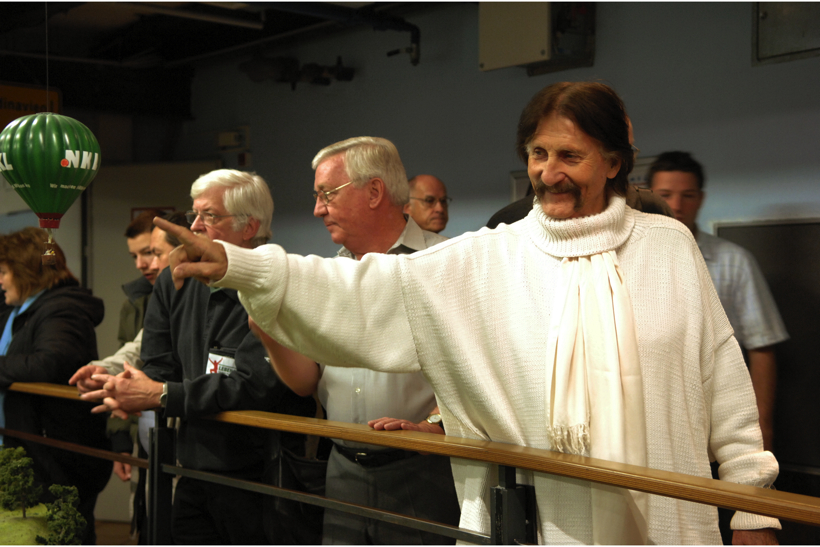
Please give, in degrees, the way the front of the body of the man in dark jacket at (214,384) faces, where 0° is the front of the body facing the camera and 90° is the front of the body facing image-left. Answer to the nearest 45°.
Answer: approximately 45°

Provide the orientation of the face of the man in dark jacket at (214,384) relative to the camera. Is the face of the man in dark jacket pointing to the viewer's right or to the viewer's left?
to the viewer's left

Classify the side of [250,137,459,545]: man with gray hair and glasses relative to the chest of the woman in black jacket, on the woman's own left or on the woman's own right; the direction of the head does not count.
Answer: on the woman's own left

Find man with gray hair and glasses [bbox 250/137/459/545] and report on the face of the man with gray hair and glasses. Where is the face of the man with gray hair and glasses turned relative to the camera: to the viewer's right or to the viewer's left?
to the viewer's left

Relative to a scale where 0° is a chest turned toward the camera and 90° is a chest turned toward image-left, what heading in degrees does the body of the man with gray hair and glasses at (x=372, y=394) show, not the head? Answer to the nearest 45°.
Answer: approximately 45°

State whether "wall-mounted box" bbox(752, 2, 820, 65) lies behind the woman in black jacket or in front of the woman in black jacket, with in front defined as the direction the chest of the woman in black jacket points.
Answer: behind

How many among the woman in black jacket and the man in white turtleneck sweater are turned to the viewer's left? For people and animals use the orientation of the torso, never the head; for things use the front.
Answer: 1

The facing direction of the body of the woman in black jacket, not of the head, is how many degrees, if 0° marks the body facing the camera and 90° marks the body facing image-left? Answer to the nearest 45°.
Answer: approximately 90°

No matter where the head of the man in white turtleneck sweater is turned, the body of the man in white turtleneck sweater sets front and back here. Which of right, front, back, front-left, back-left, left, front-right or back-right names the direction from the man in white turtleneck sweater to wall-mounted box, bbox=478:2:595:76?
back

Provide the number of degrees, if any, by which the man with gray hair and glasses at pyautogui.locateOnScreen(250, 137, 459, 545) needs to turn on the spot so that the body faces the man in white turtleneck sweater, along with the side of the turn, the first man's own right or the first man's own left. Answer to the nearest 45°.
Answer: approximately 90° to the first man's own left

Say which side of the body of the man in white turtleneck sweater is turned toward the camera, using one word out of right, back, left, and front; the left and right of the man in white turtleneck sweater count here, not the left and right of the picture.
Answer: front

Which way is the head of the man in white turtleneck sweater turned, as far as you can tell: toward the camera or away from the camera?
toward the camera

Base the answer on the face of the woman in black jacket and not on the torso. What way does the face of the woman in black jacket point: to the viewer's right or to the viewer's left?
to the viewer's left
